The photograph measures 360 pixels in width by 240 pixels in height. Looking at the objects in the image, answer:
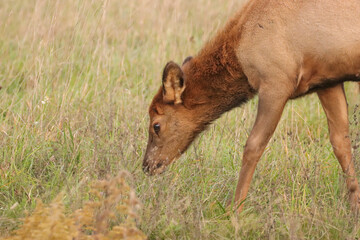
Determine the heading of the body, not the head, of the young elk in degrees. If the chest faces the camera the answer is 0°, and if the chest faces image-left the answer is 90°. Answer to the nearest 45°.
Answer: approximately 90°
